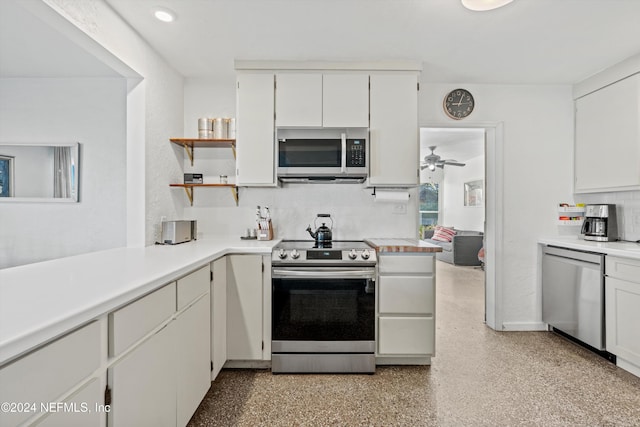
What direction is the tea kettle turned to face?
to the viewer's left

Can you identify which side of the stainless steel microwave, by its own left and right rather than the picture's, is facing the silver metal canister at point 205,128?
right

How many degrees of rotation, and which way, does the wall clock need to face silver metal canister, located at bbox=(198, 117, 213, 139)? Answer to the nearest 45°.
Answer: approximately 45° to its right

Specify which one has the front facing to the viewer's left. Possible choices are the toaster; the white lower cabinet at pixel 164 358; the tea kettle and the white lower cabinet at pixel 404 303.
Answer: the tea kettle

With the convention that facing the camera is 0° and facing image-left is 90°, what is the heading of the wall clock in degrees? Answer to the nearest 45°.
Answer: approximately 0°

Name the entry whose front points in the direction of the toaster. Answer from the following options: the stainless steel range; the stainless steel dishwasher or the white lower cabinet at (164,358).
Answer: the stainless steel dishwasher
